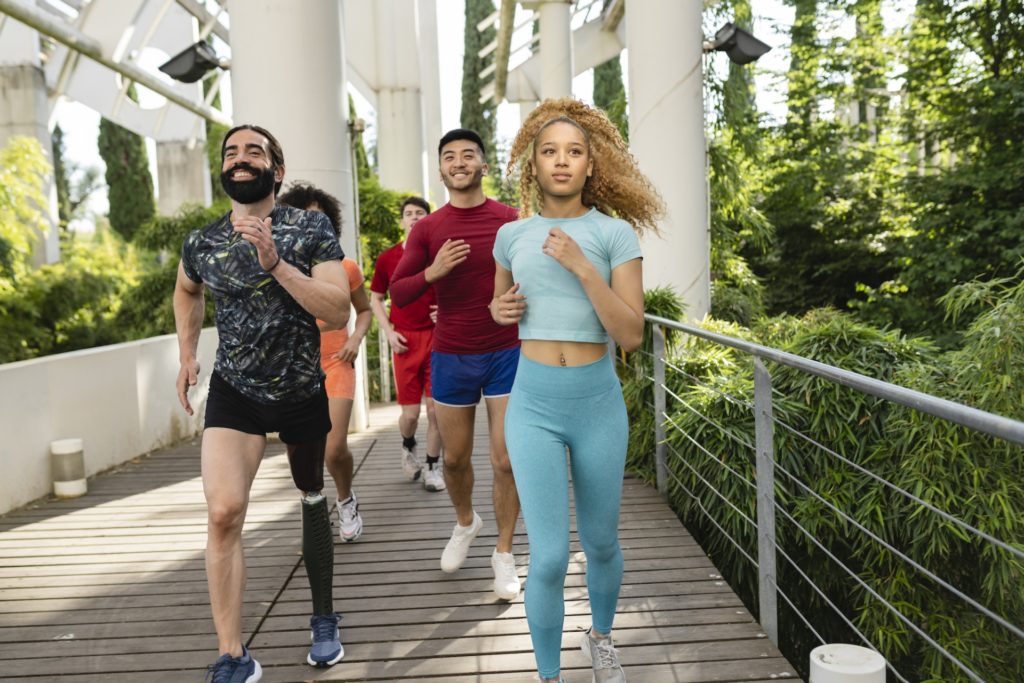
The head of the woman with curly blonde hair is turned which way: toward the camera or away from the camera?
toward the camera

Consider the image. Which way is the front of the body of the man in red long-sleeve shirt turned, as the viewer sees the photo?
toward the camera

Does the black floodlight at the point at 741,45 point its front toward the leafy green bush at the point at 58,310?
no

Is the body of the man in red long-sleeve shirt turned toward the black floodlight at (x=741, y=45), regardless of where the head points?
no

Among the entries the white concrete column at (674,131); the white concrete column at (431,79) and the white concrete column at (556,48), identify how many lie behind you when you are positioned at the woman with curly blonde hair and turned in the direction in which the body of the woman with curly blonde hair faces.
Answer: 3

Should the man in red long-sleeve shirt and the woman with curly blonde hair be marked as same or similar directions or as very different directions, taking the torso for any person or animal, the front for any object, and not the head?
same or similar directions

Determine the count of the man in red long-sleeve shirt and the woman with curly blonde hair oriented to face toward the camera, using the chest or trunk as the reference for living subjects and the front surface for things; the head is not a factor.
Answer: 2

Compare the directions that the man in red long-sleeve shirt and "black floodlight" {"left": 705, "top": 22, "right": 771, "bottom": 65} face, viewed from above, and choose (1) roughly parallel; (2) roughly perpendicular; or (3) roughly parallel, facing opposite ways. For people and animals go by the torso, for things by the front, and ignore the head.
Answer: roughly perpendicular

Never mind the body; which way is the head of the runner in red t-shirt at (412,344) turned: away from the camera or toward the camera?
toward the camera

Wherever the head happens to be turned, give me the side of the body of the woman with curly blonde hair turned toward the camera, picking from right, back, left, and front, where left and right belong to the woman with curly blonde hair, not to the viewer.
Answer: front

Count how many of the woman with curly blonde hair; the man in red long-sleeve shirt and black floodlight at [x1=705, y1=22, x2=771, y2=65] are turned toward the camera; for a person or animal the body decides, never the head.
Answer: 2
